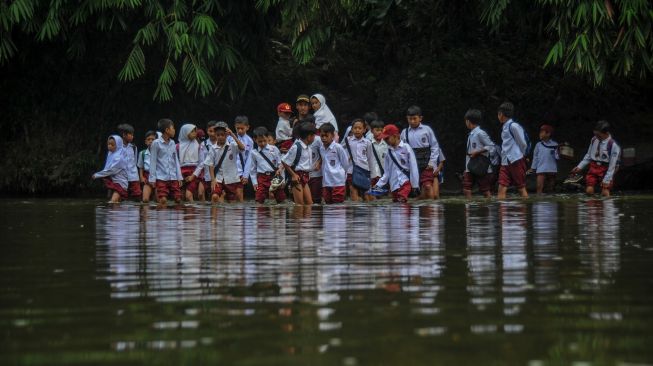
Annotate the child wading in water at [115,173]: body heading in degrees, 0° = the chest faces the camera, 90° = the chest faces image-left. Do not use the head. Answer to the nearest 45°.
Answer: approximately 45°

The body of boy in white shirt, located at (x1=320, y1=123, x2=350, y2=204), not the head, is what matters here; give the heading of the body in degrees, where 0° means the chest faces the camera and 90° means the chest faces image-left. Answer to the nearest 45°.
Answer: approximately 45°
